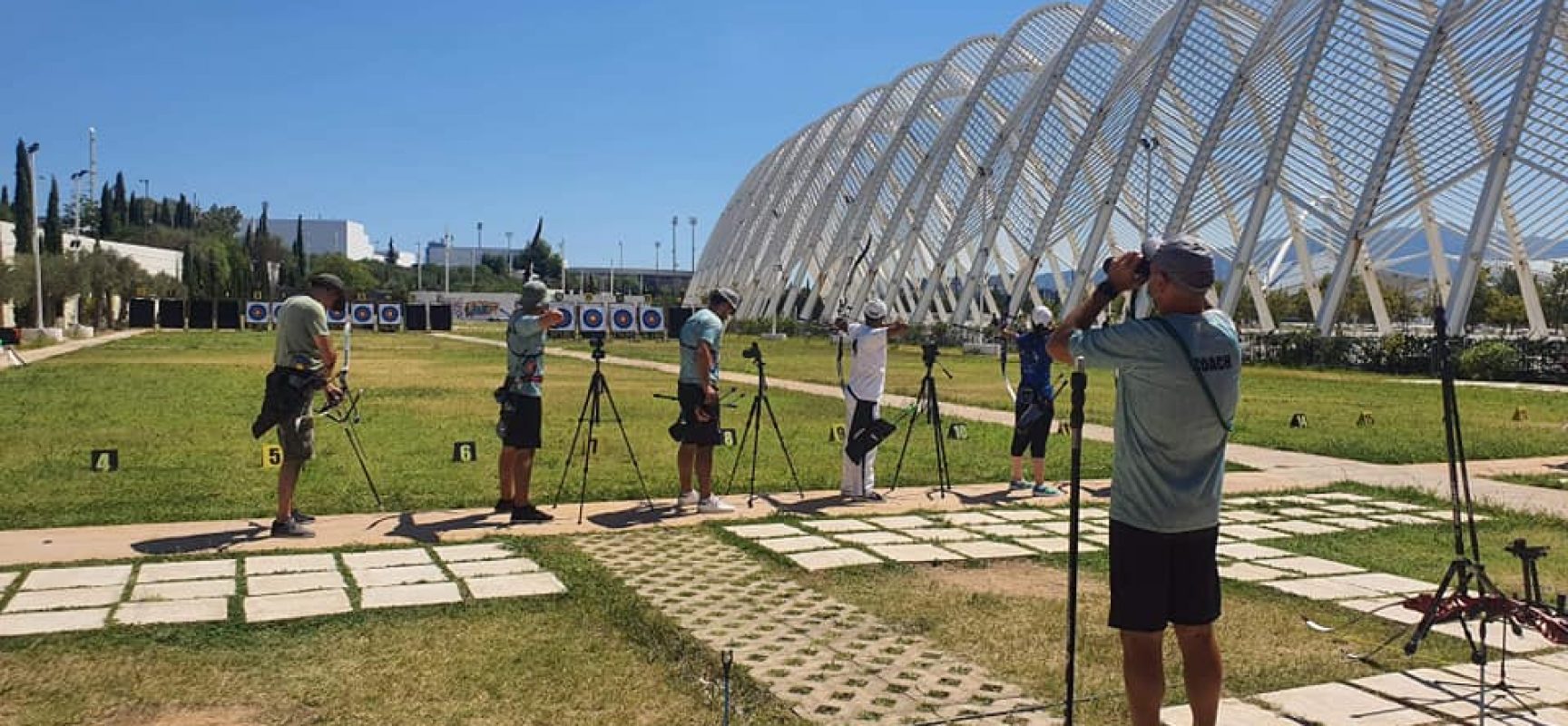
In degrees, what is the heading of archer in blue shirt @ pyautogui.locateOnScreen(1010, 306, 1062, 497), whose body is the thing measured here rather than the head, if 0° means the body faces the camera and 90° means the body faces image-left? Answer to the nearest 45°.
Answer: approximately 225°

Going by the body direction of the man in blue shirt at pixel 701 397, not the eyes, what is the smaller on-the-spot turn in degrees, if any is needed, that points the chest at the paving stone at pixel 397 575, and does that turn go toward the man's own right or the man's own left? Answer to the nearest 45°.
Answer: approximately 135° to the man's own right

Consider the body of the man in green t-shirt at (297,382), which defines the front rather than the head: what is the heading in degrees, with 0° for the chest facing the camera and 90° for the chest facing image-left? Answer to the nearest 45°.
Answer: approximately 270°

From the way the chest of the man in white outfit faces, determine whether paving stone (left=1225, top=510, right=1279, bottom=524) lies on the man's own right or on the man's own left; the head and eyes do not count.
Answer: on the man's own right

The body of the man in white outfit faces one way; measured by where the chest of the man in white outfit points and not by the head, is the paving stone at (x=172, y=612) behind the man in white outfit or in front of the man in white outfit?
behind

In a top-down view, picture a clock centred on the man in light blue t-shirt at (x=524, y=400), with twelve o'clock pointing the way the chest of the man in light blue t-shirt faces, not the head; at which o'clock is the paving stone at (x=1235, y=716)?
The paving stone is roughly at 2 o'clock from the man in light blue t-shirt.

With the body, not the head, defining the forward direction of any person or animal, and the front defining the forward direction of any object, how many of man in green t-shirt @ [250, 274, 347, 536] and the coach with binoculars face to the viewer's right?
1

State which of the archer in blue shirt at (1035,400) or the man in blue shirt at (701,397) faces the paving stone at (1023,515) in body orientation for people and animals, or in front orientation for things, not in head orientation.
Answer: the man in blue shirt at (701,397)

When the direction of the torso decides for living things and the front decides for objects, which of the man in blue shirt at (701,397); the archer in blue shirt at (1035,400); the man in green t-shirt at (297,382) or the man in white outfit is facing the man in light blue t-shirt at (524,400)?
the man in green t-shirt at (297,382)

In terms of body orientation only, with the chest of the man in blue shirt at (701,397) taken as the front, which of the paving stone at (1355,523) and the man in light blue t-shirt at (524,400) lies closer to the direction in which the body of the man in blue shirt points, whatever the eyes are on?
the paving stone

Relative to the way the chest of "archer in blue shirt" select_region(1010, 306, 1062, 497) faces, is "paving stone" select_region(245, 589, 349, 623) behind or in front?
behind
